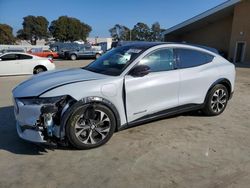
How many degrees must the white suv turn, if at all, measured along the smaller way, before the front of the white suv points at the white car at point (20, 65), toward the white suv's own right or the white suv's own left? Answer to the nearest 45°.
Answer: approximately 90° to the white suv's own right

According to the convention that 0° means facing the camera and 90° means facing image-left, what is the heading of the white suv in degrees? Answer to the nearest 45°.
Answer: approximately 45°
